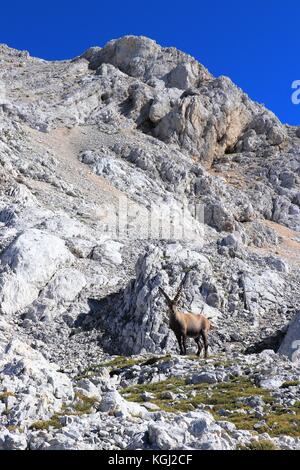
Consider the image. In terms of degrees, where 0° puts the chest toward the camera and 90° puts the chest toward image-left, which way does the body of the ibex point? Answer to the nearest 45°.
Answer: approximately 45°
